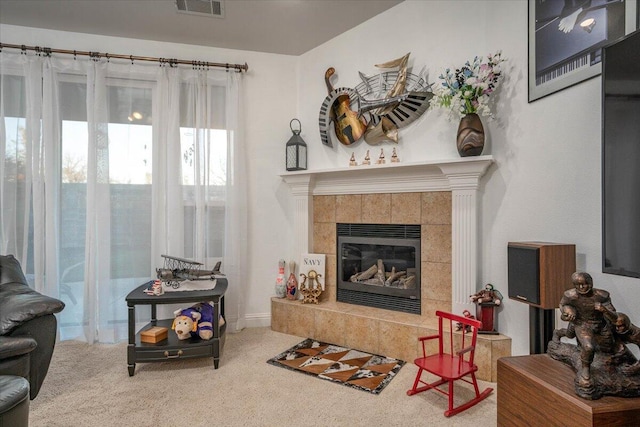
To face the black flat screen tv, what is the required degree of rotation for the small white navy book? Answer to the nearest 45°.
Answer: approximately 45° to its left

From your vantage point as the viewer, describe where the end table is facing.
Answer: facing the viewer

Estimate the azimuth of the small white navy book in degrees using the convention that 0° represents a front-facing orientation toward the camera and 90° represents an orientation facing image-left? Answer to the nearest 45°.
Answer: approximately 0°

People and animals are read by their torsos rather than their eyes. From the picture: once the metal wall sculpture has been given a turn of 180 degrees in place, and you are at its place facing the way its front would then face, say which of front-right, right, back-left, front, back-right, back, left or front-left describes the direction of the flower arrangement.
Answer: back-right

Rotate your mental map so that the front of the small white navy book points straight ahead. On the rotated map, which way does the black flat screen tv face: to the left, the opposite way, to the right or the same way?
to the right

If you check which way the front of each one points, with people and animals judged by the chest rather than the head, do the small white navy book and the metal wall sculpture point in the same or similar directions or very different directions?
same or similar directions

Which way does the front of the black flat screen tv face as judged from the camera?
facing the viewer and to the left of the viewer

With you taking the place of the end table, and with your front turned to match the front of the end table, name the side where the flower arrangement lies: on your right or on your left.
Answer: on your left

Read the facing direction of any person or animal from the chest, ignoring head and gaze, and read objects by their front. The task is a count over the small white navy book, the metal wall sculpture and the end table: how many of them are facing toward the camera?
3

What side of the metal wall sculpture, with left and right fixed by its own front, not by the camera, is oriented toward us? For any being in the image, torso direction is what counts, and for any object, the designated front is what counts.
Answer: front

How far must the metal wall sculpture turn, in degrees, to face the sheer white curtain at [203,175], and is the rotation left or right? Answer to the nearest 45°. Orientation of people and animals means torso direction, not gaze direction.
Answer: approximately 90° to its right

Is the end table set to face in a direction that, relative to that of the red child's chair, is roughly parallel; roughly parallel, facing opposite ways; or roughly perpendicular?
roughly perpendicular

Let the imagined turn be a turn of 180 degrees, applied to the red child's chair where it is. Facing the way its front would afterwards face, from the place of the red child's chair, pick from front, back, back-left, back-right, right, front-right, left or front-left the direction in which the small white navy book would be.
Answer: left
